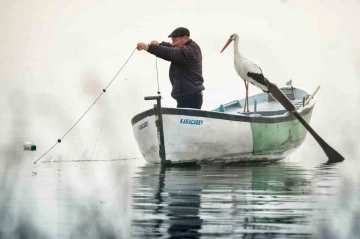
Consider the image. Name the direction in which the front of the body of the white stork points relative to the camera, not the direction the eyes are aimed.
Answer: to the viewer's left

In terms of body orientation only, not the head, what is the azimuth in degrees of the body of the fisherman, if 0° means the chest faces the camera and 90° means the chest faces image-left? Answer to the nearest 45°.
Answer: approximately 90°

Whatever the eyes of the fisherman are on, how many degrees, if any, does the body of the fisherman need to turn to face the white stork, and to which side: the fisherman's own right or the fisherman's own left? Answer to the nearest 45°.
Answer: approximately 135° to the fisherman's own right

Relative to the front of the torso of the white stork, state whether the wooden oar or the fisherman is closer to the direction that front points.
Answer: the fisherman

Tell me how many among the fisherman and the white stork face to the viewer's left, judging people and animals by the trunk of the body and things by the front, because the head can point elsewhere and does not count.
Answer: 2
